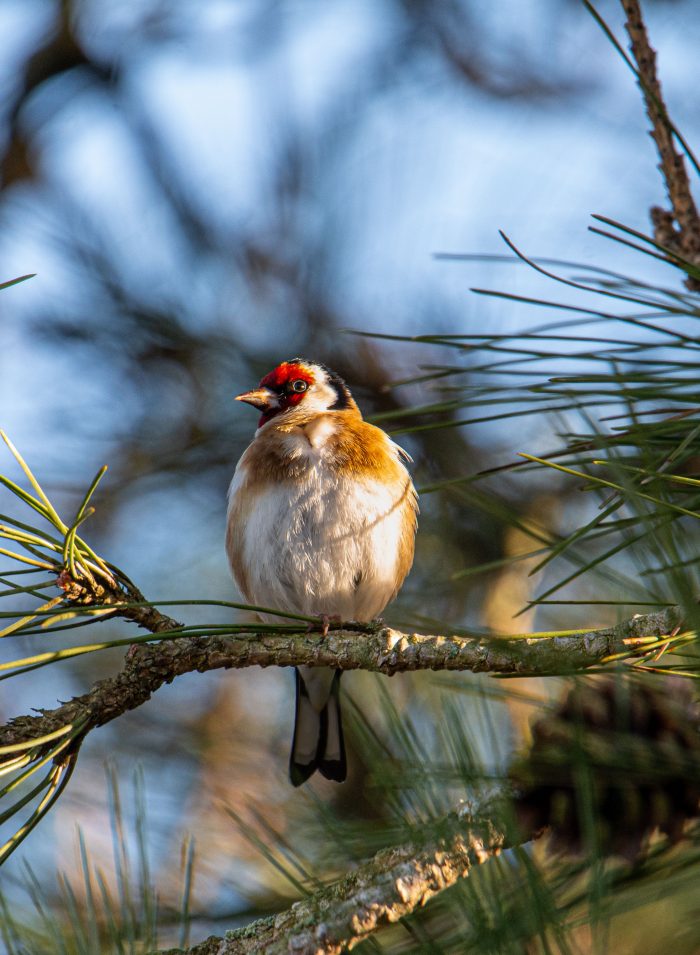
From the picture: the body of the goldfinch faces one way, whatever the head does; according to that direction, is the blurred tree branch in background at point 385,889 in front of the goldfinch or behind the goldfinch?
in front

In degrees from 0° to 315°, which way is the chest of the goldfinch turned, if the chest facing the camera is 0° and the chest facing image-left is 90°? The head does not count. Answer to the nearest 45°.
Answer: approximately 0°
